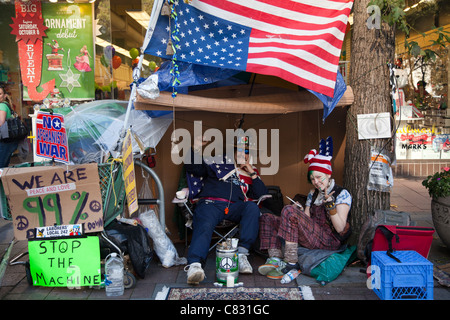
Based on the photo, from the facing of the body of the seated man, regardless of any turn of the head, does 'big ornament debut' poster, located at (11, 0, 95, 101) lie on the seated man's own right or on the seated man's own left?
on the seated man's own right

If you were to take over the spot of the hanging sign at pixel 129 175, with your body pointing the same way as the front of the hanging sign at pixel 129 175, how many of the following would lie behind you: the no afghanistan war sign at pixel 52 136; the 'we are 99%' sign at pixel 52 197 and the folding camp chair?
1

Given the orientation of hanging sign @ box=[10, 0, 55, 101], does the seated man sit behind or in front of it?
in front

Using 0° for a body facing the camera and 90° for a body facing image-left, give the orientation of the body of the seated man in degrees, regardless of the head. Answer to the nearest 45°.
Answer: approximately 0°

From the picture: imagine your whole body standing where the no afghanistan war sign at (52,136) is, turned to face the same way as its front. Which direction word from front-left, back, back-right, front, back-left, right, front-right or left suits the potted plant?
left

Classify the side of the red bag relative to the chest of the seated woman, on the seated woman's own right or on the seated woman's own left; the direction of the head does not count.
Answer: on the seated woman's own left

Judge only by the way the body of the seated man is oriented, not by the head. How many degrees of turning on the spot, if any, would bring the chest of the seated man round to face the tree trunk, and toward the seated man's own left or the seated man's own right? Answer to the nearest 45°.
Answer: approximately 90° to the seated man's own left

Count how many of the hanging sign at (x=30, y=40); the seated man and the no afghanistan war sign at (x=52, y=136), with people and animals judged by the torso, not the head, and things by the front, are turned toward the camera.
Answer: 3
